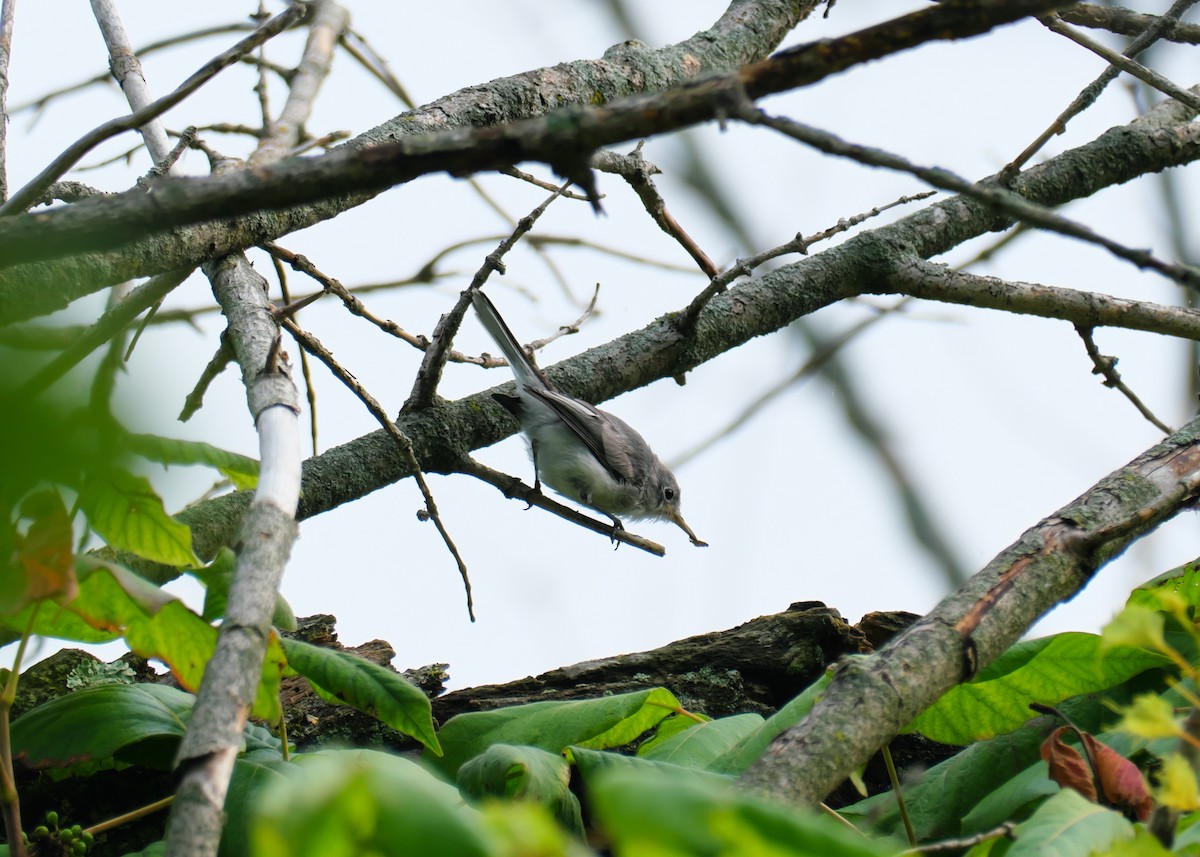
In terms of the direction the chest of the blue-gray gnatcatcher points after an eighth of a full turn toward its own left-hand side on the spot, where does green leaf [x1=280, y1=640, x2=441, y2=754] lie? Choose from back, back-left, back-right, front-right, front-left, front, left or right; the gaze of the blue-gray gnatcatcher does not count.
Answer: back-right

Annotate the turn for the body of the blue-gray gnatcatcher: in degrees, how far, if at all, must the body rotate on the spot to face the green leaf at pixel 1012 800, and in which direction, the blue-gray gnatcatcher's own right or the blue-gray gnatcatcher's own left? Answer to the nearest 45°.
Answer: approximately 90° to the blue-gray gnatcatcher's own right

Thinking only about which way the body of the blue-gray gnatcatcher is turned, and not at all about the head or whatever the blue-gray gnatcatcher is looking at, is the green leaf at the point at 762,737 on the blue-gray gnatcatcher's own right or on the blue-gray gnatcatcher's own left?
on the blue-gray gnatcatcher's own right

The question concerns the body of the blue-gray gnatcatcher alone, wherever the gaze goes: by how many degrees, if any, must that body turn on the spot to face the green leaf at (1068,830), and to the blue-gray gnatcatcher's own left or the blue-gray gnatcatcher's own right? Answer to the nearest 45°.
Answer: approximately 90° to the blue-gray gnatcatcher's own right

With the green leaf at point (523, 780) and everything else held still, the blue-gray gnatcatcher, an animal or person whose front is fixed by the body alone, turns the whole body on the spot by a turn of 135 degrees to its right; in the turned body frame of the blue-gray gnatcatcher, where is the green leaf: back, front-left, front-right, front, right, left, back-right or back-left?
front-left

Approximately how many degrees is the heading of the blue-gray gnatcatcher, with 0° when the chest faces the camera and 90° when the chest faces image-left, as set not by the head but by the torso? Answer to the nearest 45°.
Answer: approximately 270°

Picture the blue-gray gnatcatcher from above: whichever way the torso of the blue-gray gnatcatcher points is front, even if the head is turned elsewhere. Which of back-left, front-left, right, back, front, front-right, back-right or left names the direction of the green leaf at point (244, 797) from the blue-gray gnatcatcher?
right

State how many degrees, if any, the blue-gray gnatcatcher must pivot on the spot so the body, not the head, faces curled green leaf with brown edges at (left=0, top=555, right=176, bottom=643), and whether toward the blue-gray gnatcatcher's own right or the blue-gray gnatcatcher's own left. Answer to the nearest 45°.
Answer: approximately 90° to the blue-gray gnatcatcher's own right
